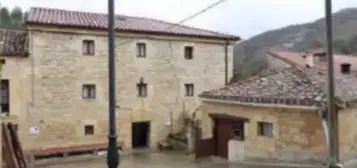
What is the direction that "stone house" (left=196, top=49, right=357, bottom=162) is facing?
toward the camera

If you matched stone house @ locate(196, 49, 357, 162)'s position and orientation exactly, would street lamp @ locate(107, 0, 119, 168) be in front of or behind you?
in front

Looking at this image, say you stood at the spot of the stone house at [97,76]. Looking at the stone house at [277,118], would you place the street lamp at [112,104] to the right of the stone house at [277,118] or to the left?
right

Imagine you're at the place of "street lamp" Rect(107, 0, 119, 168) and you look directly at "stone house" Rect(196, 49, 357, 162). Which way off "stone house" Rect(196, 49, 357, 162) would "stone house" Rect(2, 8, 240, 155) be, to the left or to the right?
left

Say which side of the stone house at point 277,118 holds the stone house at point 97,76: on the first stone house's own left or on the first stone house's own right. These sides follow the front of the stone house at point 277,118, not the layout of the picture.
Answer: on the first stone house's own right

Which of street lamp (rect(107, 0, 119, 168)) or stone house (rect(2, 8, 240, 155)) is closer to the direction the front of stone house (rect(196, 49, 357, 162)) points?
the street lamp
